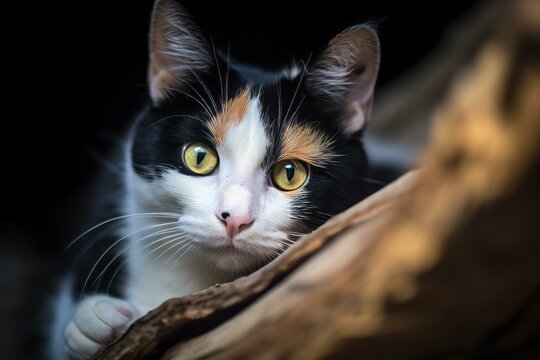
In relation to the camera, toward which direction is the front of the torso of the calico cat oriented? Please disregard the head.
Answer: toward the camera
